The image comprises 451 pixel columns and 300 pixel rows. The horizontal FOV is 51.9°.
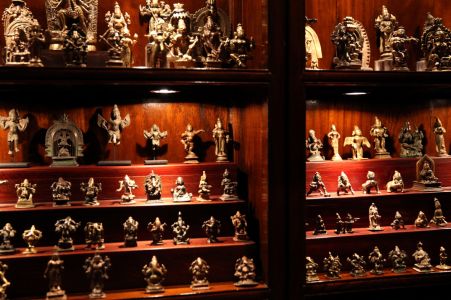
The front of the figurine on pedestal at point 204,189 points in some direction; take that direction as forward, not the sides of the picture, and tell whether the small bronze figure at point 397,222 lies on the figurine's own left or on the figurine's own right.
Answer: on the figurine's own left

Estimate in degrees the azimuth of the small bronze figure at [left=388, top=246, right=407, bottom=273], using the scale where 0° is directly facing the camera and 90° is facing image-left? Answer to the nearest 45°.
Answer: approximately 0°

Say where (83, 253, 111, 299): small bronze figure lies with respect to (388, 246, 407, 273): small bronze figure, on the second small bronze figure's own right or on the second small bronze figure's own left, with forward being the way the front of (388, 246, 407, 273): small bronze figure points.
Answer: on the second small bronze figure's own right

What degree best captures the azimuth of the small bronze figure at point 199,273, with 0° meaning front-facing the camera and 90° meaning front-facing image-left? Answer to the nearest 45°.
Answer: approximately 0°
